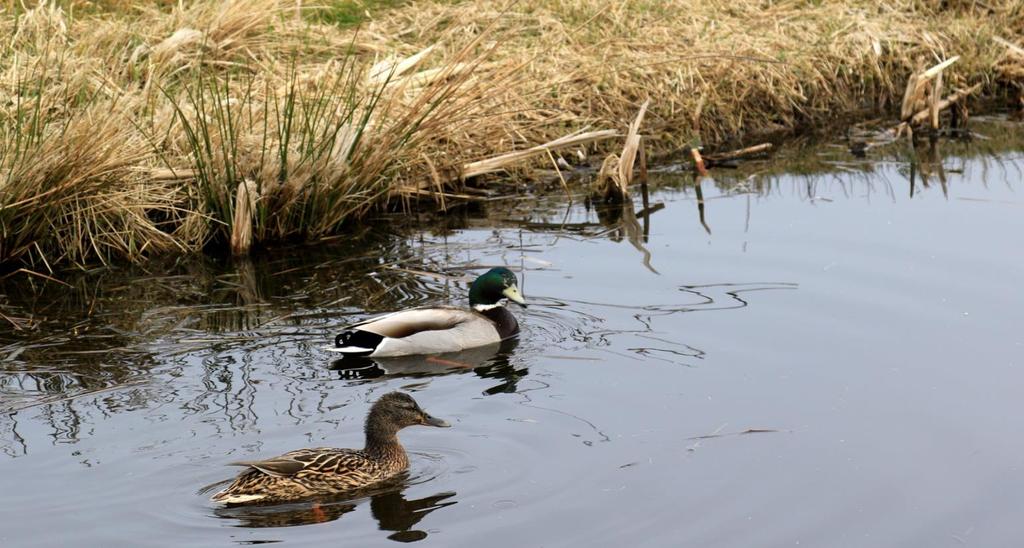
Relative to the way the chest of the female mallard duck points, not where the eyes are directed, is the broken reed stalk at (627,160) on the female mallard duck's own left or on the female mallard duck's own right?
on the female mallard duck's own left

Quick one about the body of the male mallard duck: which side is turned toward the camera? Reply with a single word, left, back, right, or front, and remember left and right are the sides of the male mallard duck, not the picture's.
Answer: right

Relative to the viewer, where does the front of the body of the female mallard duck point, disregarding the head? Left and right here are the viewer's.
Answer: facing to the right of the viewer

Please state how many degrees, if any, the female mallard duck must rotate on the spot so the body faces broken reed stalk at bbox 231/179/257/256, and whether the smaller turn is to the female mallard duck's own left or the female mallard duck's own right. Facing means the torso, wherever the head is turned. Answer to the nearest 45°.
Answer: approximately 90° to the female mallard duck's own left

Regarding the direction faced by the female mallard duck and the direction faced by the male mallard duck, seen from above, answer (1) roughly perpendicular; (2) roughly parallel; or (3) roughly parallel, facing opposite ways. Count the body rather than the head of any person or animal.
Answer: roughly parallel

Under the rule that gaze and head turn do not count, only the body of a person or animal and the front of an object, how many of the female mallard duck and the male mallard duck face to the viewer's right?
2

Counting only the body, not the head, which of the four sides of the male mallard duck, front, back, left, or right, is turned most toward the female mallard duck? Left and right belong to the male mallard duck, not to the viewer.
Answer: right

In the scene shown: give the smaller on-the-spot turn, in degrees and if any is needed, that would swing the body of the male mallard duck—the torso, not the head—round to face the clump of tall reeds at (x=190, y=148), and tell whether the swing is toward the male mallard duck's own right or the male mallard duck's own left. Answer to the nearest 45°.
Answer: approximately 135° to the male mallard duck's own left
